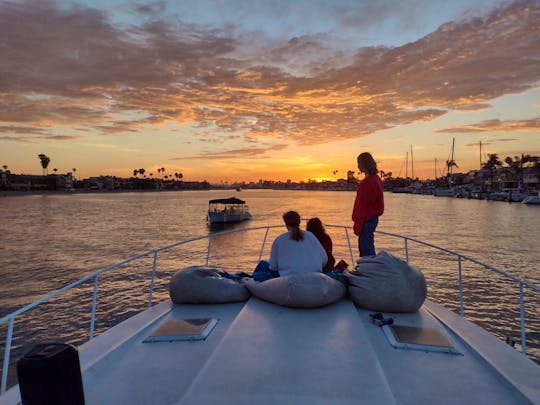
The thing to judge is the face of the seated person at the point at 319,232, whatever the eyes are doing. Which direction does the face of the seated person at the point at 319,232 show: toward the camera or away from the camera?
away from the camera

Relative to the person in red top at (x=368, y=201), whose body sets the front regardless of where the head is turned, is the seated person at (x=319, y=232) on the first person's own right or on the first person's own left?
on the first person's own left

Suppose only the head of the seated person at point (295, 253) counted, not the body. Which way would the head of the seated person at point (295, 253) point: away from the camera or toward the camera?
away from the camera

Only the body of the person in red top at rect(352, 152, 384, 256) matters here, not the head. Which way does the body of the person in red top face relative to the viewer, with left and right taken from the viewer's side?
facing away from the viewer and to the left of the viewer

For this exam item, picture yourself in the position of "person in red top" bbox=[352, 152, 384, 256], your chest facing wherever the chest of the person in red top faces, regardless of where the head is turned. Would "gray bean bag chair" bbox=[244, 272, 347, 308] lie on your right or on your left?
on your left

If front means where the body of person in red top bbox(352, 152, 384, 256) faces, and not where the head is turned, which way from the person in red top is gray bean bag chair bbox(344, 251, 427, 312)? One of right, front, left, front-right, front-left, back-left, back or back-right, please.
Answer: back-left
